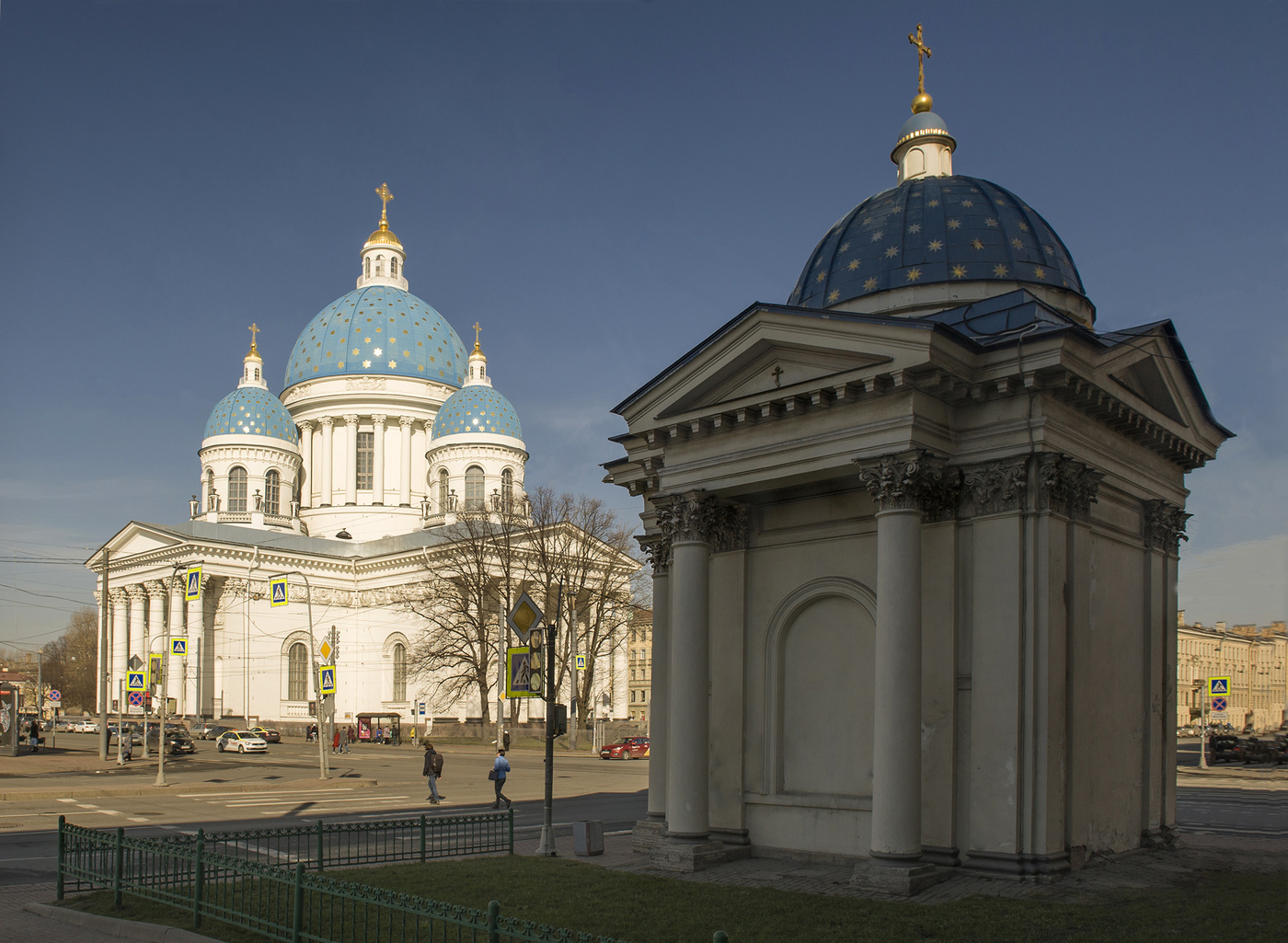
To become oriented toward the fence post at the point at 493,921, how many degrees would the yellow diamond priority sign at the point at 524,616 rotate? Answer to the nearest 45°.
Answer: approximately 45° to its left

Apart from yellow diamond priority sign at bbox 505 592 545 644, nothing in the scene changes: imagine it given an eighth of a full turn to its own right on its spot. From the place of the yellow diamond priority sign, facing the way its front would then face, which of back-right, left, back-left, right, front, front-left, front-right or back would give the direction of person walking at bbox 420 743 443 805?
right

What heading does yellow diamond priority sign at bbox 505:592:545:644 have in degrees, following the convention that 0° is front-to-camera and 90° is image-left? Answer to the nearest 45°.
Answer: approximately 45°
